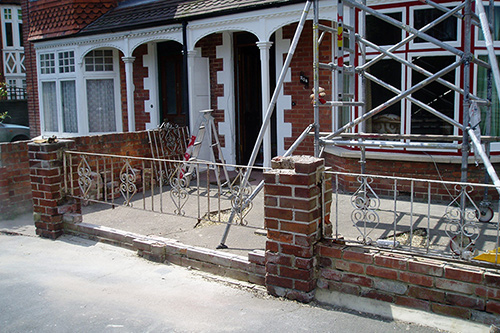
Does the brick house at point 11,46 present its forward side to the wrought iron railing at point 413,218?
no

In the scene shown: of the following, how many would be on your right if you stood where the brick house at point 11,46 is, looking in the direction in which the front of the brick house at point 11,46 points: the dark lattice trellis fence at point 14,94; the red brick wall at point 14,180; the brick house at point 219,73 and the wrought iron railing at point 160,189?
0

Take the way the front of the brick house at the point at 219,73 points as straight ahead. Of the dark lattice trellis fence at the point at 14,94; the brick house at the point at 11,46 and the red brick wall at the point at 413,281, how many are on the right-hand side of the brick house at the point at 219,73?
2

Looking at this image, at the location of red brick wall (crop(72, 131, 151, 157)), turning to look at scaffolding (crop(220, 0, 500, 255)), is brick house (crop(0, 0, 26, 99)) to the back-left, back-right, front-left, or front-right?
back-left

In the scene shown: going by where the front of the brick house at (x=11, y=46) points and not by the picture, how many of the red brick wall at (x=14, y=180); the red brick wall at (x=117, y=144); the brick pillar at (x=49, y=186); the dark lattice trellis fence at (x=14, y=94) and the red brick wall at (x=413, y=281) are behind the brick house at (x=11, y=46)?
0

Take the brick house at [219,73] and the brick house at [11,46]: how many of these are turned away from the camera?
0

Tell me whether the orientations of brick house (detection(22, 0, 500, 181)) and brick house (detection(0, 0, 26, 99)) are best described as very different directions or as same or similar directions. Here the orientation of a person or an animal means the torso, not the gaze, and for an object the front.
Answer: same or similar directions

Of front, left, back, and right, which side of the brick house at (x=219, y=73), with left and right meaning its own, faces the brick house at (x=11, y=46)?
right

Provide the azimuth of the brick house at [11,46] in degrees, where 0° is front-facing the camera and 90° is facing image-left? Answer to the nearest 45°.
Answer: approximately 45°
